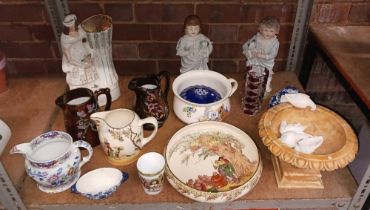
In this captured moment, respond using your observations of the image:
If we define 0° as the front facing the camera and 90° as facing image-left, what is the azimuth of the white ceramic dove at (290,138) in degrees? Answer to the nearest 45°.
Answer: approximately 90°

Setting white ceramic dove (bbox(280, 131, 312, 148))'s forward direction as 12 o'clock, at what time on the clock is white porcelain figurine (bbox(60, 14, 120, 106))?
The white porcelain figurine is roughly at 12 o'clock from the white ceramic dove.

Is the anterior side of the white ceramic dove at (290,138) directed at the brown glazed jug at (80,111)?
yes

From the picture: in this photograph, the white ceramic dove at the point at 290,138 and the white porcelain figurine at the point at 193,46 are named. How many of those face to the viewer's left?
1

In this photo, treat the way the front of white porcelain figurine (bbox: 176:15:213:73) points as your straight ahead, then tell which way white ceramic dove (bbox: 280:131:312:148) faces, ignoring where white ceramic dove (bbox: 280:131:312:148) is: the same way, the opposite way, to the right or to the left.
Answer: to the right

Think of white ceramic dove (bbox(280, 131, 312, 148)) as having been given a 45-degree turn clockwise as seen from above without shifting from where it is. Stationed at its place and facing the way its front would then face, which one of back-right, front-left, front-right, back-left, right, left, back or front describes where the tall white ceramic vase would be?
front-left
